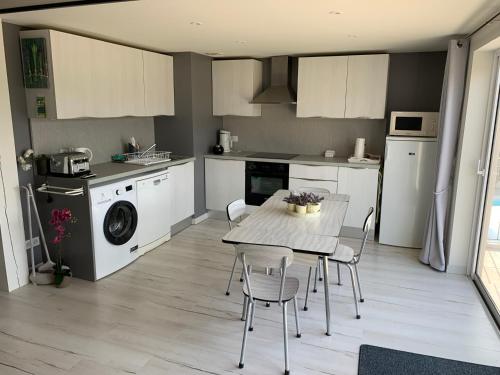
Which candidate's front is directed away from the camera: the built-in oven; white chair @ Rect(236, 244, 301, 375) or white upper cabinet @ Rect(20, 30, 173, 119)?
the white chair

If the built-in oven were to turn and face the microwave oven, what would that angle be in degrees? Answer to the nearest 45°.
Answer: approximately 90° to its left

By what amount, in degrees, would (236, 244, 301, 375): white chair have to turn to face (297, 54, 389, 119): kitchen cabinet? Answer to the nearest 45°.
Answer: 0° — it already faces it

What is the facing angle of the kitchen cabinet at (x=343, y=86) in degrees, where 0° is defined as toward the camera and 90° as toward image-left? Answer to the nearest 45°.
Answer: approximately 0°

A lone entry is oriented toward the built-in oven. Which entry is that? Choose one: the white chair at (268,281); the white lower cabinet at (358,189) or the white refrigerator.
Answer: the white chair

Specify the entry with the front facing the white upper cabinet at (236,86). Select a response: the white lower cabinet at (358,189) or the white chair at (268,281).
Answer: the white chair

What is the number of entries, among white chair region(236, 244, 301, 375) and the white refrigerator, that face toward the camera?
1

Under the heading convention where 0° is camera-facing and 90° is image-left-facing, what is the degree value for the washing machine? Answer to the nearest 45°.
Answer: approximately 315°

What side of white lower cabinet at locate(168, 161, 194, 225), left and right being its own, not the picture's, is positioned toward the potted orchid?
right

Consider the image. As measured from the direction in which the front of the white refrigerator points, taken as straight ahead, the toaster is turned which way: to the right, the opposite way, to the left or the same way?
to the left
